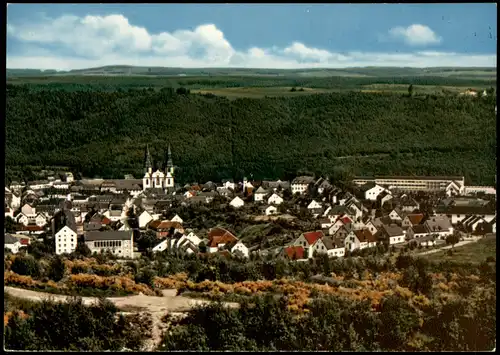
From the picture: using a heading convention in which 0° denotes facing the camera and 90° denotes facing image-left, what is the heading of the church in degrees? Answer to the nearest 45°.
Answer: approximately 0°

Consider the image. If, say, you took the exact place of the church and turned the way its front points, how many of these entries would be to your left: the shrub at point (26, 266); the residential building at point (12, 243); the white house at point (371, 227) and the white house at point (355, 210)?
2

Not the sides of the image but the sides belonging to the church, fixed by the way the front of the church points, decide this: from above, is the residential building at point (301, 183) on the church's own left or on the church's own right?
on the church's own left

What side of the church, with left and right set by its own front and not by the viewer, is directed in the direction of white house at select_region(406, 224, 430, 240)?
left

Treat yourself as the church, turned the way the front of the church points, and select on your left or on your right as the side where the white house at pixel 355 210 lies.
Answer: on your left

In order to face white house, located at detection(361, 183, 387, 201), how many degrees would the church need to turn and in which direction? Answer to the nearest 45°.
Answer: approximately 90° to its left

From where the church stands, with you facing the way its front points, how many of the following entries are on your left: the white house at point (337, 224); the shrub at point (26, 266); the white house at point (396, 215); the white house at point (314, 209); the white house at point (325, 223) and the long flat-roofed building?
5
